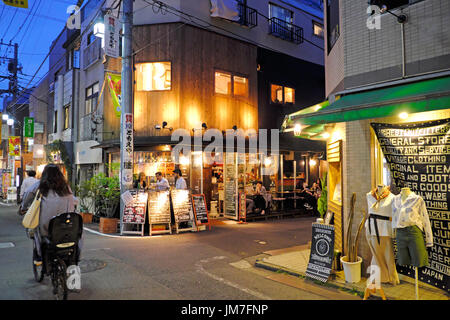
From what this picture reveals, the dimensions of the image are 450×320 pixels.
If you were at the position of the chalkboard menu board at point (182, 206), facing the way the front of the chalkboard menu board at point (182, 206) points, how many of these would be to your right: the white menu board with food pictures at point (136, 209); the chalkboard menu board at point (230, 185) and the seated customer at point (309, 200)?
1

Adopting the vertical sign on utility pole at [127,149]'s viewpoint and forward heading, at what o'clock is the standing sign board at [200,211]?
The standing sign board is roughly at 9 o'clock from the vertical sign on utility pole.

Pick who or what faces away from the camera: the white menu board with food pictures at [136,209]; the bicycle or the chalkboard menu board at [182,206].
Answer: the bicycle

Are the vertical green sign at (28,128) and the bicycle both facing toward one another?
yes

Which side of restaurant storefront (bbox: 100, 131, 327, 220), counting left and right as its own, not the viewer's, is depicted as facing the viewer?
front

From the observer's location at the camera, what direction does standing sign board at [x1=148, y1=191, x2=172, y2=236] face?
facing the viewer

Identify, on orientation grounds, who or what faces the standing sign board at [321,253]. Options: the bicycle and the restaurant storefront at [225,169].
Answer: the restaurant storefront

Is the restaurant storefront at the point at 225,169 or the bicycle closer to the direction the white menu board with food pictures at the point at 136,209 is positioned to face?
the bicycle

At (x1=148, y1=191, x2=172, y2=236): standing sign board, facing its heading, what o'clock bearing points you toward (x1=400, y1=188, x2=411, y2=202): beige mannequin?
The beige mannequin is roughly at 11 o'clock from the standing sign board.

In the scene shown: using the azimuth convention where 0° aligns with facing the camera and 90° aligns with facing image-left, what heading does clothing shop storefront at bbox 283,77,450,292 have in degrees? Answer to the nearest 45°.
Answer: approximately 45°

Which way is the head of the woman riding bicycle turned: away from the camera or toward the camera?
away from the camera

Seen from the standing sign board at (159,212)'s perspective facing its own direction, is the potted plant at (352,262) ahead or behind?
ahead

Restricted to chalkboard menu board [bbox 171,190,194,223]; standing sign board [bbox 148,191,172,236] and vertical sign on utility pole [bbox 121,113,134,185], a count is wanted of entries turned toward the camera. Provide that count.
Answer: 3

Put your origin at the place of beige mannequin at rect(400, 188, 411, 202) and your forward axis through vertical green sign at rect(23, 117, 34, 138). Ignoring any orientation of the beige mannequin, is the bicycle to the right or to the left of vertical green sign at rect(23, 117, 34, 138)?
left
